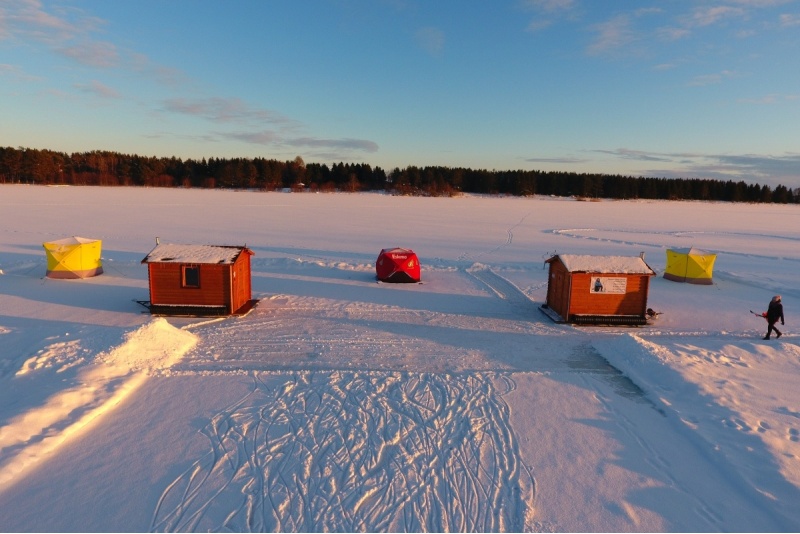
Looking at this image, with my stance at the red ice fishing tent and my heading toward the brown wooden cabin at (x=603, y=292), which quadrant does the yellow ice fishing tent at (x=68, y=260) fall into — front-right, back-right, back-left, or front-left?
back-right

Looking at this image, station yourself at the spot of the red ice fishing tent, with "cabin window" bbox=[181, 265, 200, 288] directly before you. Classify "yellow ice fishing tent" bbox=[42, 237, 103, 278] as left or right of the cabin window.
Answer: right

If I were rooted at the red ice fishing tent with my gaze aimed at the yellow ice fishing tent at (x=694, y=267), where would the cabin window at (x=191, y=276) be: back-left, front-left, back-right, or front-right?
back-right

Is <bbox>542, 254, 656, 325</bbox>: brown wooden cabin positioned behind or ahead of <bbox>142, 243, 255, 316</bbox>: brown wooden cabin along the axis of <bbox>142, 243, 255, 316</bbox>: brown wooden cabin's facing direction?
ahead

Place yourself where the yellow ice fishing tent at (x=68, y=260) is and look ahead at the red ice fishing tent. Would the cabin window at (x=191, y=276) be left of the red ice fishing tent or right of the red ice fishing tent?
right
